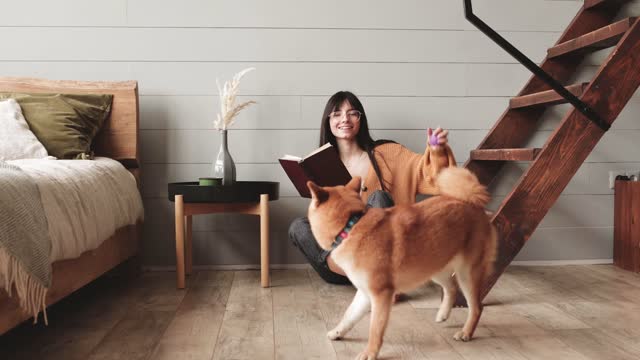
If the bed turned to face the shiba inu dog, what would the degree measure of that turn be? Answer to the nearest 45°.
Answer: approximately 45° to its left

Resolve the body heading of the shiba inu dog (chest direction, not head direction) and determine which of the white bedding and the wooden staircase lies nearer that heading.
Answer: the white bedding

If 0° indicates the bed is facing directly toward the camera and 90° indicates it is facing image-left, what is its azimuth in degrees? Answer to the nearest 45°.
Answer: approximately 45°

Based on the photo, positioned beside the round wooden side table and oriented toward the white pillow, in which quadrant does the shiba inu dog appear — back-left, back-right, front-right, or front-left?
back-left
